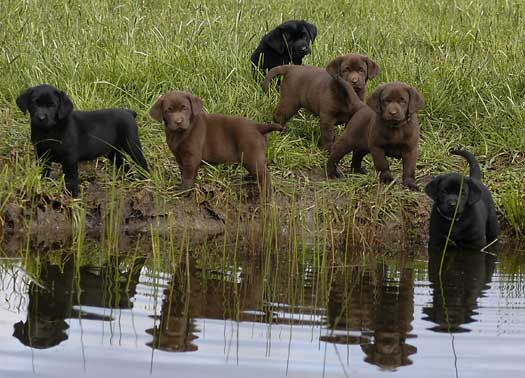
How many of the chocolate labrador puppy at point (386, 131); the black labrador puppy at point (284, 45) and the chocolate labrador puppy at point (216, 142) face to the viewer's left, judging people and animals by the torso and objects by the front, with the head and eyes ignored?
1

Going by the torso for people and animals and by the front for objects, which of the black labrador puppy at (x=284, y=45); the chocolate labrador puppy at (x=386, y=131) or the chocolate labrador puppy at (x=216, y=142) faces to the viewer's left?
the chocolate labrador puppy at (x=216, y=142)

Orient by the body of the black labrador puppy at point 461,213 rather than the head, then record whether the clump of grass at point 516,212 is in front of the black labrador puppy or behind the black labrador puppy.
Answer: behind

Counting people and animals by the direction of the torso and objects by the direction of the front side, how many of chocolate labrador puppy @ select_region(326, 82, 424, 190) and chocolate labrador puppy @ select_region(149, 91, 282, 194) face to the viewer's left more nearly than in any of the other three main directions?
1

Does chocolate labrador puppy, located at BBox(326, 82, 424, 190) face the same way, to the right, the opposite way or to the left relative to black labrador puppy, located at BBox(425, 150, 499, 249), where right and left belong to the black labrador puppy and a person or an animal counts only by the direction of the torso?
to the left

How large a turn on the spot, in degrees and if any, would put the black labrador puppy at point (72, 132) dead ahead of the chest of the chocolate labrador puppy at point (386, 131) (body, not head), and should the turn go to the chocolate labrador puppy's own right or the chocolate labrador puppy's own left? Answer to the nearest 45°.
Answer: approximately 135° to the chocolate labrador puppy's own right

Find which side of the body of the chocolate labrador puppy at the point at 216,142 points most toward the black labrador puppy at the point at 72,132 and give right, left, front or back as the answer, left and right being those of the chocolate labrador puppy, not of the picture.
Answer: front

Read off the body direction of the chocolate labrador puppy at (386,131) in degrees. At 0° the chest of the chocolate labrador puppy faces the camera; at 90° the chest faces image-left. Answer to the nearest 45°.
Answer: approximately 315°

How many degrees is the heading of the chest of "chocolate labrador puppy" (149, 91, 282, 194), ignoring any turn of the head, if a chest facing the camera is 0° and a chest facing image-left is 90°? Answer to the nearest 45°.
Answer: approximately 90°

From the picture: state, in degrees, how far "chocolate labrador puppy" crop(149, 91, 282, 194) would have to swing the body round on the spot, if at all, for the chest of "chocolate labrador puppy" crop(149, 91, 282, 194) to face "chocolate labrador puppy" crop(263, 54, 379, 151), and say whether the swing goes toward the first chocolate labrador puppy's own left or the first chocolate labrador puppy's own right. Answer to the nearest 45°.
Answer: approximately 135° to the first chocolate labrador puppy's own right

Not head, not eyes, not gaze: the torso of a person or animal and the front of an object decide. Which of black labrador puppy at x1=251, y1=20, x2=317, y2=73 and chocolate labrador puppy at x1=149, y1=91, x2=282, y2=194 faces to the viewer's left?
the chocolate labrador puppy

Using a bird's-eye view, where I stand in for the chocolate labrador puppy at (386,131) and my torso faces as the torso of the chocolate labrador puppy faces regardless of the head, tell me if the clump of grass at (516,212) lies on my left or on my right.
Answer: on my left
